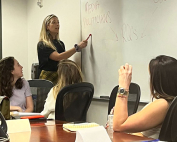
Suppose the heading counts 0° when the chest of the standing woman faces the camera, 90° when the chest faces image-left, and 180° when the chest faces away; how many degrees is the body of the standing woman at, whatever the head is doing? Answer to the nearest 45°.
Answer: approximately 315°

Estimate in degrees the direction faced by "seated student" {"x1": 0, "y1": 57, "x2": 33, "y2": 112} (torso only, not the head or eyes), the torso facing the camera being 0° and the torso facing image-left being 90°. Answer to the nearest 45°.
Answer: approximately 315°

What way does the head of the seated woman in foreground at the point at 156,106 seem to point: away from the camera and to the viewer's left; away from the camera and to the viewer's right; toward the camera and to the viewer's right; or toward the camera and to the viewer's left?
away from the camera and to the viewer's left
